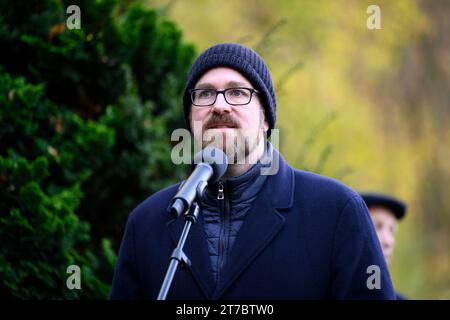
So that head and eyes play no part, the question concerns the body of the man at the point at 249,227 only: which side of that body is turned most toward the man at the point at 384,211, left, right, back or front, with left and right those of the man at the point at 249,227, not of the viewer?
back

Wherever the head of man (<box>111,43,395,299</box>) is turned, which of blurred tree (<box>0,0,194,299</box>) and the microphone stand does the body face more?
the microphone stand

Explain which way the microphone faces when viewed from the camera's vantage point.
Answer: facing away from the viewer and to the right of the viewer

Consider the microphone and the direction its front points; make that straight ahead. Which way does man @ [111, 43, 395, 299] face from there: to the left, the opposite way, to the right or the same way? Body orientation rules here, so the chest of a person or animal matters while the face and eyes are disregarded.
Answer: the opposite way

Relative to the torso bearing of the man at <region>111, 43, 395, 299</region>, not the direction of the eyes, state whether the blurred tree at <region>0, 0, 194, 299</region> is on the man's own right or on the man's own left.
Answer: on the man's own right

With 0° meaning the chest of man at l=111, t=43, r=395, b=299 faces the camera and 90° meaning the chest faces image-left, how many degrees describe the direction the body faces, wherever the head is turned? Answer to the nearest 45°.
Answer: approximately 45°

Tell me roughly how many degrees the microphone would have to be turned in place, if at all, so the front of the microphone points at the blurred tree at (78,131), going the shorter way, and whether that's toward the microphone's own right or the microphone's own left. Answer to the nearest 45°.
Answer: approximately 45° to the microphone's own left

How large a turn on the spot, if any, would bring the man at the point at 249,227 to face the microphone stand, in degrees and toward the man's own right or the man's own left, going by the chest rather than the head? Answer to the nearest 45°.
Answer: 0° — they already face it
